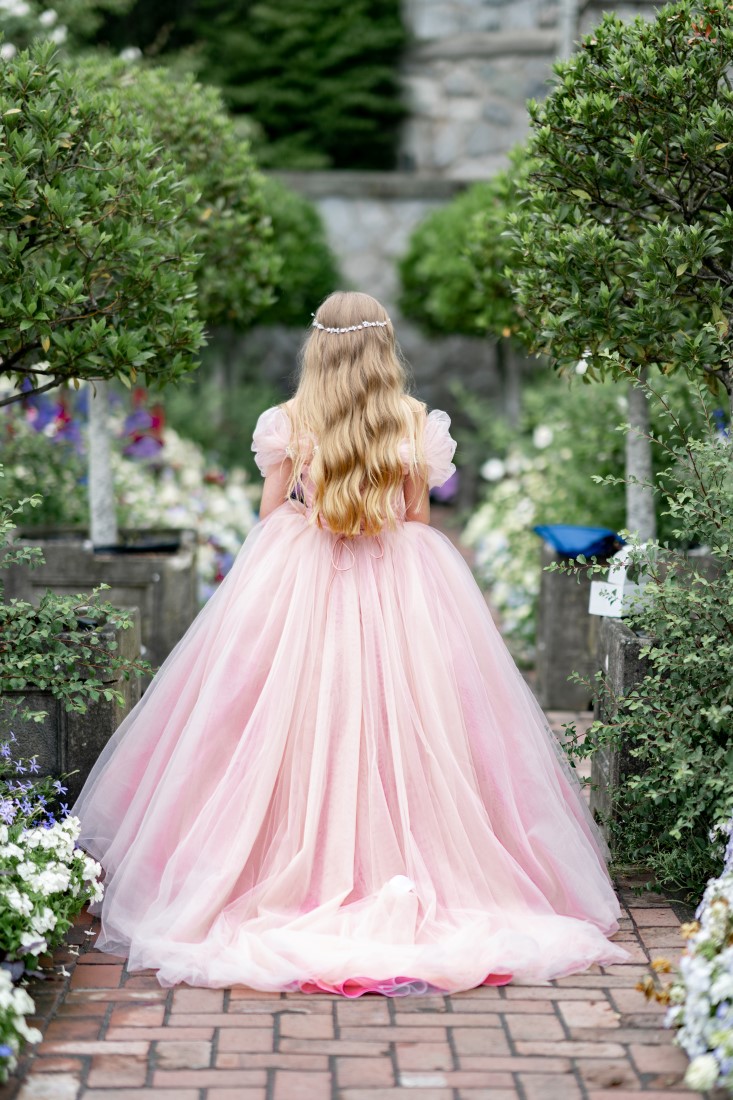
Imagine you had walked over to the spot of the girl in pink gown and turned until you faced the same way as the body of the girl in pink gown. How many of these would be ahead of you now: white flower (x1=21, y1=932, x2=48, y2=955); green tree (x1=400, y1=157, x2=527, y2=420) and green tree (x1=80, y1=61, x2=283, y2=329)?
2

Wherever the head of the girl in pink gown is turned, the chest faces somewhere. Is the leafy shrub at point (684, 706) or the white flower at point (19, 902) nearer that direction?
the leafy shrub

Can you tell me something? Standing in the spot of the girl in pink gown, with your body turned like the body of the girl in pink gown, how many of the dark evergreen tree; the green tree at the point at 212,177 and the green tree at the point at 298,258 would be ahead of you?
3

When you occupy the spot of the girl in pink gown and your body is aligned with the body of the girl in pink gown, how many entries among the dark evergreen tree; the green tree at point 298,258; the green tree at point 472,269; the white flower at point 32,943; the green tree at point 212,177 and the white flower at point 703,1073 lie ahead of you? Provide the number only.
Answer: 4

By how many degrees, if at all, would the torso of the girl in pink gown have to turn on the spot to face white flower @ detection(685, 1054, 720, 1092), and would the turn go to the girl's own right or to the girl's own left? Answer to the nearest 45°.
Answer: approximately 135° to the girl's own right

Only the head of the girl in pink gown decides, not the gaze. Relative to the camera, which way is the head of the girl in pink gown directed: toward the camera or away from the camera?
away from the camera

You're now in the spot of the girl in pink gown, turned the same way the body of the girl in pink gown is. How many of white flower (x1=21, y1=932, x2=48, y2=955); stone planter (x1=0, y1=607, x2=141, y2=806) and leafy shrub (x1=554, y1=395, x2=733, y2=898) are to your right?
1

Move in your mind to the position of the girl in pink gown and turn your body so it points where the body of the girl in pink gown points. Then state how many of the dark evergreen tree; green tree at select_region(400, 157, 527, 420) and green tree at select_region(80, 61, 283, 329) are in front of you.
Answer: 3

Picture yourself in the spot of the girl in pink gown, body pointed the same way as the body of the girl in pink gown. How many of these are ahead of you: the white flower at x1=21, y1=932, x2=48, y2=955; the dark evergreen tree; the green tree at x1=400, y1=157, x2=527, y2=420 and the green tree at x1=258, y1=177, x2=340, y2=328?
3

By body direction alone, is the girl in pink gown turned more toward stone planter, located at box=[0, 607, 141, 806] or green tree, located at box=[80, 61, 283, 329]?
the green tree

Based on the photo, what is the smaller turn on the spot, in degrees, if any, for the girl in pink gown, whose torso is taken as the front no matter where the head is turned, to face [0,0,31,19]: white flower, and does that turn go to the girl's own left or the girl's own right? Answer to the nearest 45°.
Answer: approximately 45° to the girl's own left

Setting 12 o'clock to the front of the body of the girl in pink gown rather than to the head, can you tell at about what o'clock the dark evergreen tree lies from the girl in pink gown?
The dark evergreen tree is roughly at 12 o'clock from the girl in pink gown.

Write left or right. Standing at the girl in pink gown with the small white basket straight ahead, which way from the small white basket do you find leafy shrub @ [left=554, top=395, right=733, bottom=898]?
right

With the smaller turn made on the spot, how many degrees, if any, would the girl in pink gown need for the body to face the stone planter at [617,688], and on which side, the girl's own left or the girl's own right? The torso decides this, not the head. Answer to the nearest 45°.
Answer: approximately 45° to the girl's own right

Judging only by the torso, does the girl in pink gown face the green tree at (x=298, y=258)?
yes

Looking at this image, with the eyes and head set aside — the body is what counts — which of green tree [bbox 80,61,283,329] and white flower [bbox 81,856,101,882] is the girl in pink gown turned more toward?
the green tree

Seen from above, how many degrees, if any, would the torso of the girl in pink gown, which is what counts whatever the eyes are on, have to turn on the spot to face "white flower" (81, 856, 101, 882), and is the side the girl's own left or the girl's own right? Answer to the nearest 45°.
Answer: approximately 90° to the girl's own left

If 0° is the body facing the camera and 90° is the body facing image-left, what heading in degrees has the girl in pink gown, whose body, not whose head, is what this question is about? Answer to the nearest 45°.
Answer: approximately 180°
